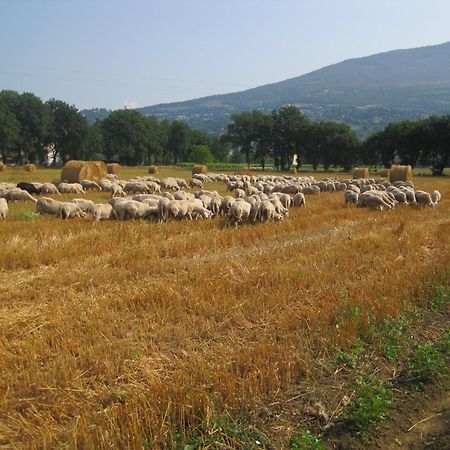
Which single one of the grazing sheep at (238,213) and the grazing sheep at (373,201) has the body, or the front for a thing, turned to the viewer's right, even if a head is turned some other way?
the grazing sheep at (373,201)

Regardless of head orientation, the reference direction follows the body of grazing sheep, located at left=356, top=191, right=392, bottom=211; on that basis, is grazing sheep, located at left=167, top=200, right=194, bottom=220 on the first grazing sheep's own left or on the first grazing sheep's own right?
on the first grazing sheep's own right

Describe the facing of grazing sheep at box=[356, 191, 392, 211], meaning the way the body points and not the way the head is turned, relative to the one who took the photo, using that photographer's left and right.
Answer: facing to the right of the viewer

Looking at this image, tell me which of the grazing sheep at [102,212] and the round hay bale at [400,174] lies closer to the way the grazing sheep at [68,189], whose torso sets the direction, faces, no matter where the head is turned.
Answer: the round hay bale

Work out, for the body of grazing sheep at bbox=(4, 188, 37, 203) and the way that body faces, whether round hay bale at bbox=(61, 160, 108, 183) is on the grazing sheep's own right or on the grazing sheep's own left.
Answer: on the grazing sheep's own left
